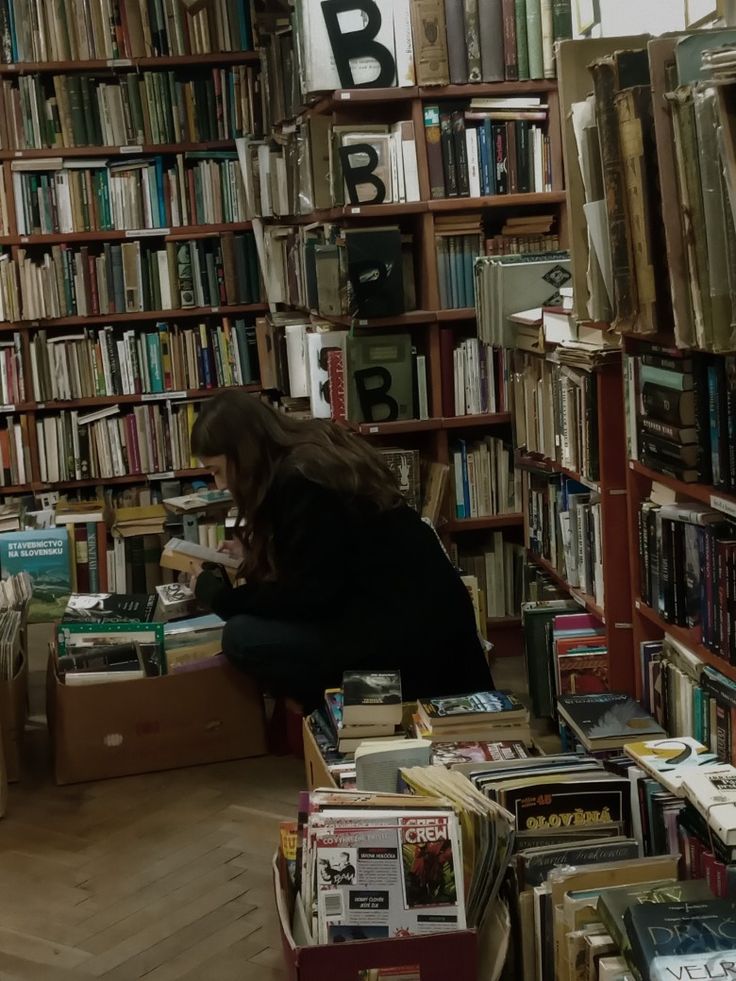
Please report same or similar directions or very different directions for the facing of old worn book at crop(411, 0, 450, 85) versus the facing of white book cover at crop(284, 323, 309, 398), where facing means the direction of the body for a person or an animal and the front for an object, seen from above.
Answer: same or similar directions

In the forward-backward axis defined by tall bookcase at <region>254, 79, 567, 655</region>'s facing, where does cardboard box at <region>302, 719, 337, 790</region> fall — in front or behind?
in front

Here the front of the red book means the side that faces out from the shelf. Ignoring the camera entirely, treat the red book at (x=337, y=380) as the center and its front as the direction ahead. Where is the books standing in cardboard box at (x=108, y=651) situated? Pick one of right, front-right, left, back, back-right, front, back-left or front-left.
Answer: front-right

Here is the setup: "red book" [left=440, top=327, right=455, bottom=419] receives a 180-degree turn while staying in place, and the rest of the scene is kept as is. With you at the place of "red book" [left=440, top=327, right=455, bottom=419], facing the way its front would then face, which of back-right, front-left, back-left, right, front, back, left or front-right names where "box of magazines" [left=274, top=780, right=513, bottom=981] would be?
back

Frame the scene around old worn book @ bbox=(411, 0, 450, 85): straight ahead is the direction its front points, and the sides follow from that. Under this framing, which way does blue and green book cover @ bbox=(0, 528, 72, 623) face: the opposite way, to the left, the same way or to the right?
the same way

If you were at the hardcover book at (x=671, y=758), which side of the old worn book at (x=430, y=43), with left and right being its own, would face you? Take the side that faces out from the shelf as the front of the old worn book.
front

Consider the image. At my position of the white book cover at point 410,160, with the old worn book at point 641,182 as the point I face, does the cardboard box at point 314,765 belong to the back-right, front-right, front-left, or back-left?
front-right

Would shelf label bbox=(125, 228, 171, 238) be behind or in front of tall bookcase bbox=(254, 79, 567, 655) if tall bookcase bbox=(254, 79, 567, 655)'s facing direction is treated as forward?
behind

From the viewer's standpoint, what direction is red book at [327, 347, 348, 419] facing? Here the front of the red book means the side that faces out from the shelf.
toward the camera

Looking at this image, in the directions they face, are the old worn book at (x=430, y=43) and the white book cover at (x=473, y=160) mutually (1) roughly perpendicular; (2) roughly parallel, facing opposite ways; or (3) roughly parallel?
roughly parallel

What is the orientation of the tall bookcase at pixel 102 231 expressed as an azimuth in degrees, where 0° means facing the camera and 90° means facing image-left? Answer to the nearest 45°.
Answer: approximately 0°

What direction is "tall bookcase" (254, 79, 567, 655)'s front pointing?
toward the camera

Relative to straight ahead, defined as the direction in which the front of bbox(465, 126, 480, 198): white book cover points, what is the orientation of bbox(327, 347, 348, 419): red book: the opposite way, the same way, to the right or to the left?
the same way
